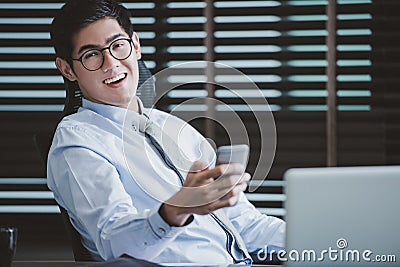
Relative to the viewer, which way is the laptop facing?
away from the camera

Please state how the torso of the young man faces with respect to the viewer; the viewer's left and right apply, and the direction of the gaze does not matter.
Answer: facing the viewer and to the right of the viewer

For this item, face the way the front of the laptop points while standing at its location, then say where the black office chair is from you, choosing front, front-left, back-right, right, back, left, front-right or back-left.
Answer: front-left
